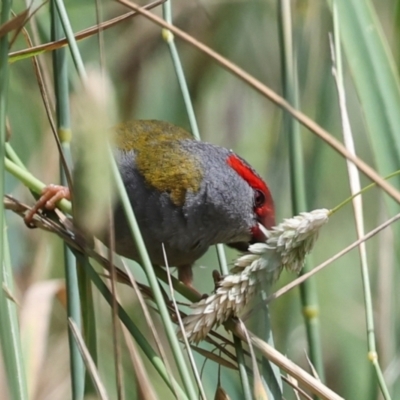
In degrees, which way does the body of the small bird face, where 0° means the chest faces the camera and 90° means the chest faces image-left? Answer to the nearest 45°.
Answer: approximately 270°

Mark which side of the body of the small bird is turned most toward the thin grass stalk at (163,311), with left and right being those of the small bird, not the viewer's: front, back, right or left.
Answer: right

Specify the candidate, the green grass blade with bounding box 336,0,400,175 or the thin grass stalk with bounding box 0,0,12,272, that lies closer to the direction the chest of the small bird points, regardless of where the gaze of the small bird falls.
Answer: the green grass blade
